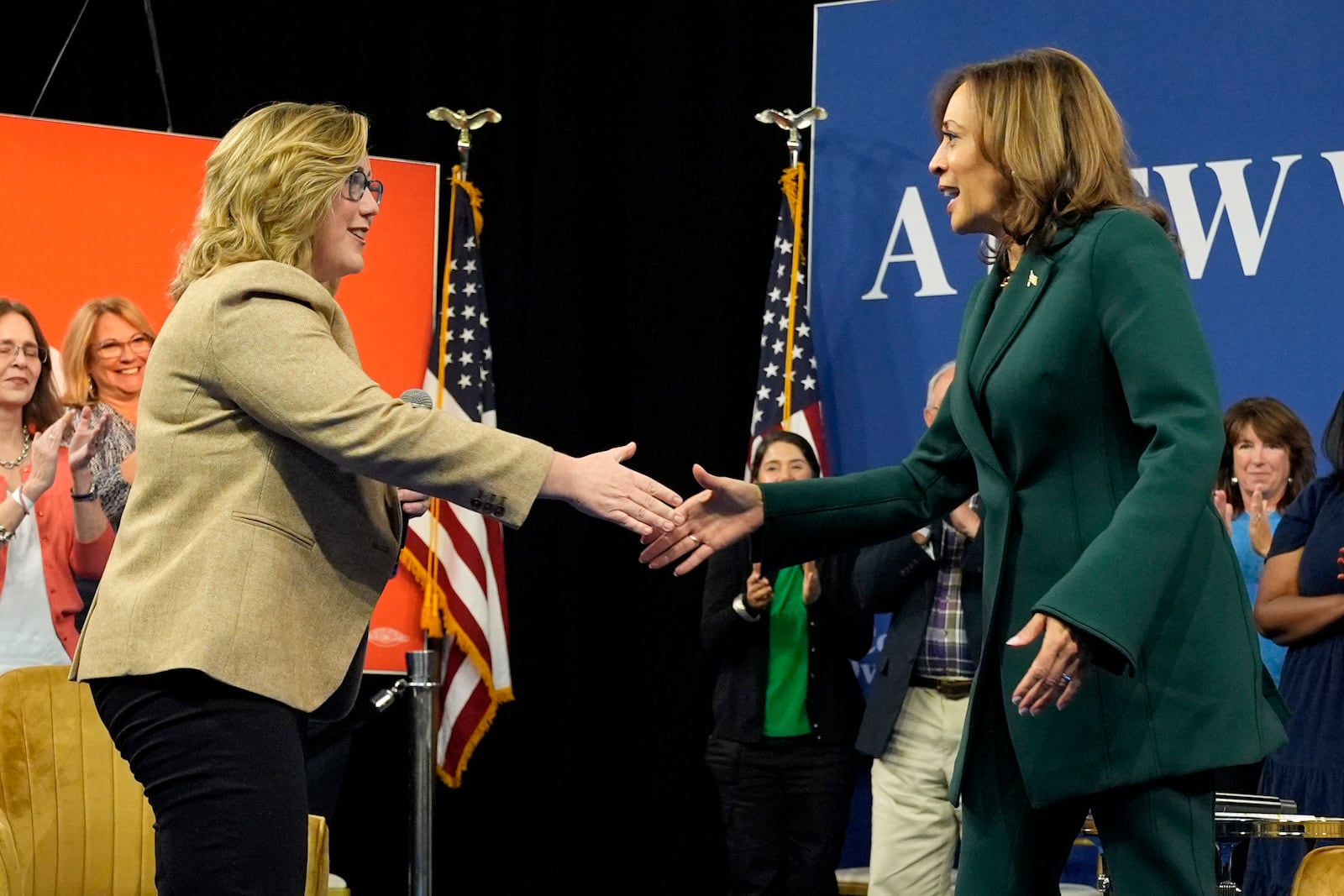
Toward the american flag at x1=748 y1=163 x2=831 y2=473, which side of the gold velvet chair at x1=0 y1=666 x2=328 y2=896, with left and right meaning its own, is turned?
left

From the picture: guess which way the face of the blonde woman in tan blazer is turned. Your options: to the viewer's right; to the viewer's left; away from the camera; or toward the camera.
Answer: to the viewer's right

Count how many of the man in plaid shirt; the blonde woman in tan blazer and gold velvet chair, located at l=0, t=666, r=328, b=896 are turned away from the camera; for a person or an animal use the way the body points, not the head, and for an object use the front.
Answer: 0

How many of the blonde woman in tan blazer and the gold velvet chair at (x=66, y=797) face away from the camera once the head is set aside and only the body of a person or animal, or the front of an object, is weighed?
0

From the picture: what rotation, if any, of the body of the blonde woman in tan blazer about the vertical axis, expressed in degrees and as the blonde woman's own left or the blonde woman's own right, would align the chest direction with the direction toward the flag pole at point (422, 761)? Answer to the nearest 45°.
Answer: approximately 90° to the blonde woman's own left

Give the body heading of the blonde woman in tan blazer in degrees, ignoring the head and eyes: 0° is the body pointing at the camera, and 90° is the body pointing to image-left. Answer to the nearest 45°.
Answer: approximately 270°

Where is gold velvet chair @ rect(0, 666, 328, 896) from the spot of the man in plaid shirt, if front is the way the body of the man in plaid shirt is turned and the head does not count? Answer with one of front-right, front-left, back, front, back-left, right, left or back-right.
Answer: right

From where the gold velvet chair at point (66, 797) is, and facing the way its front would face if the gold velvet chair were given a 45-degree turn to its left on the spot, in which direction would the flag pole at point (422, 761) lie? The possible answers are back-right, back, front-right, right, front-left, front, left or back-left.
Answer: front-left

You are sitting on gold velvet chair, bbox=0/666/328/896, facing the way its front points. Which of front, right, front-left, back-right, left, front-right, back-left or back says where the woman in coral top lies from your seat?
back-left

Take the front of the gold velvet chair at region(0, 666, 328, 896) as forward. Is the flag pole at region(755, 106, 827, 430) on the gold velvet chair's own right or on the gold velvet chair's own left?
on the gold velvet chair's own left

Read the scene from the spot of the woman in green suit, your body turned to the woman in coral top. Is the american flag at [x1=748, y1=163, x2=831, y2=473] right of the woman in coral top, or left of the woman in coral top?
right

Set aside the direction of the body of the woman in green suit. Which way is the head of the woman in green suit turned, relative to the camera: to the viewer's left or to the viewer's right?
to the viewer's left

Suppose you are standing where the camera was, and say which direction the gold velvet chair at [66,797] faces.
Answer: facing the viewer and to the right of the viewer

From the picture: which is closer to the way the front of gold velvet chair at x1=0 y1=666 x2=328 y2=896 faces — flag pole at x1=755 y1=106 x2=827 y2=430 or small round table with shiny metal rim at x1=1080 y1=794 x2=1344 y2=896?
the small round table with shiny metal rim
